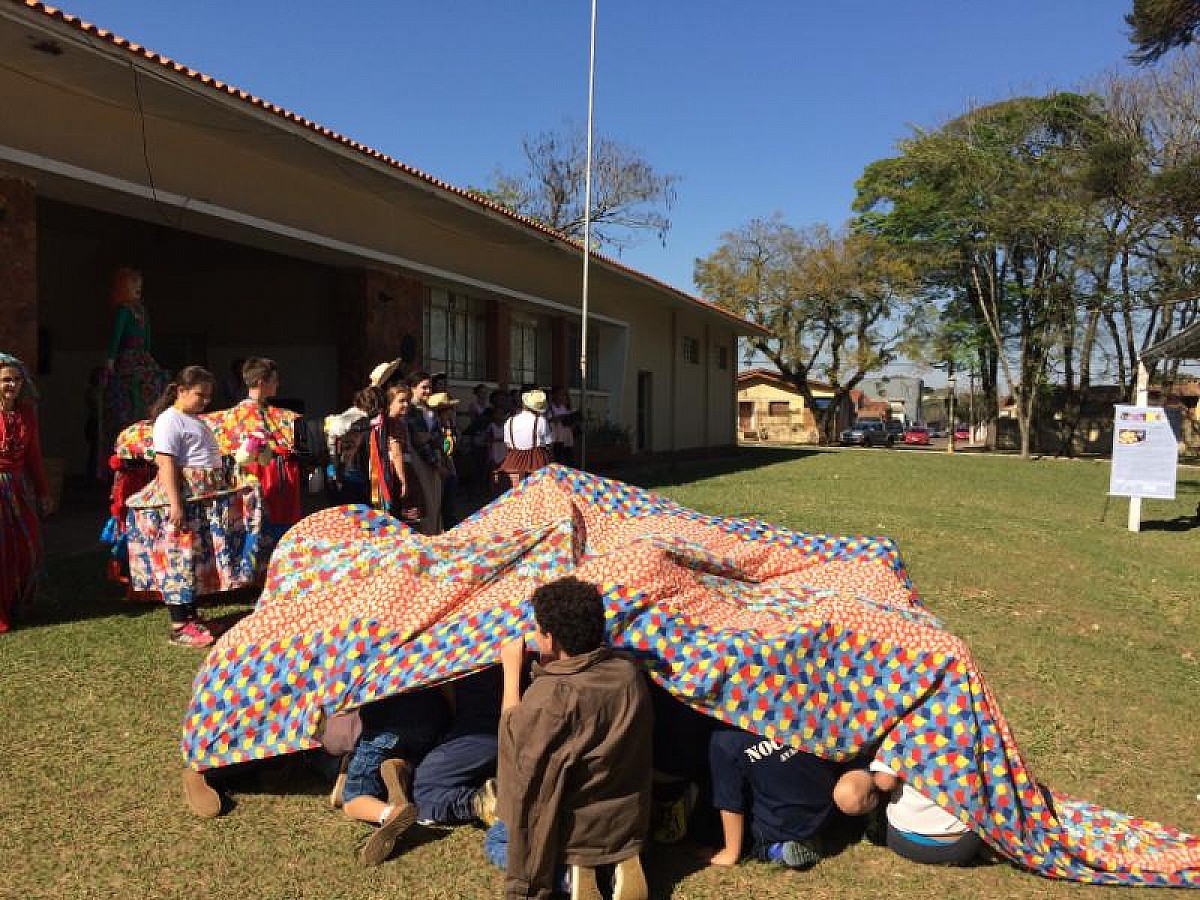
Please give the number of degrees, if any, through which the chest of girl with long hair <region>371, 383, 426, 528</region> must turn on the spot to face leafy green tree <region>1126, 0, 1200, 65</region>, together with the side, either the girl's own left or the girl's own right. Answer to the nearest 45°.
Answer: approximately 45° to the girl's own left

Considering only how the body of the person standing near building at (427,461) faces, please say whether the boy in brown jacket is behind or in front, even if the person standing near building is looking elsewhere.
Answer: in front

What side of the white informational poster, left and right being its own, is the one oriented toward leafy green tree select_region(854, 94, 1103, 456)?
back

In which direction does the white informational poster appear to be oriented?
toward the camera

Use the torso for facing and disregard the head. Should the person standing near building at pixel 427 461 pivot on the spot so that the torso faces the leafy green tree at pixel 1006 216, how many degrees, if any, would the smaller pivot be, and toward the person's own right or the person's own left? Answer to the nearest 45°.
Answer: approximately 90° to the person's own left

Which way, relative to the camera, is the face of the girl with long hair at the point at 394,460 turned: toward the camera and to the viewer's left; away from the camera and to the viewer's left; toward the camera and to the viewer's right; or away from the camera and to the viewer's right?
toward the camera and to the viewer's right

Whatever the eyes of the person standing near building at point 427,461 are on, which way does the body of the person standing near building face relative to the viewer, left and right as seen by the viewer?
facing the viewer and to the right of the viewer
